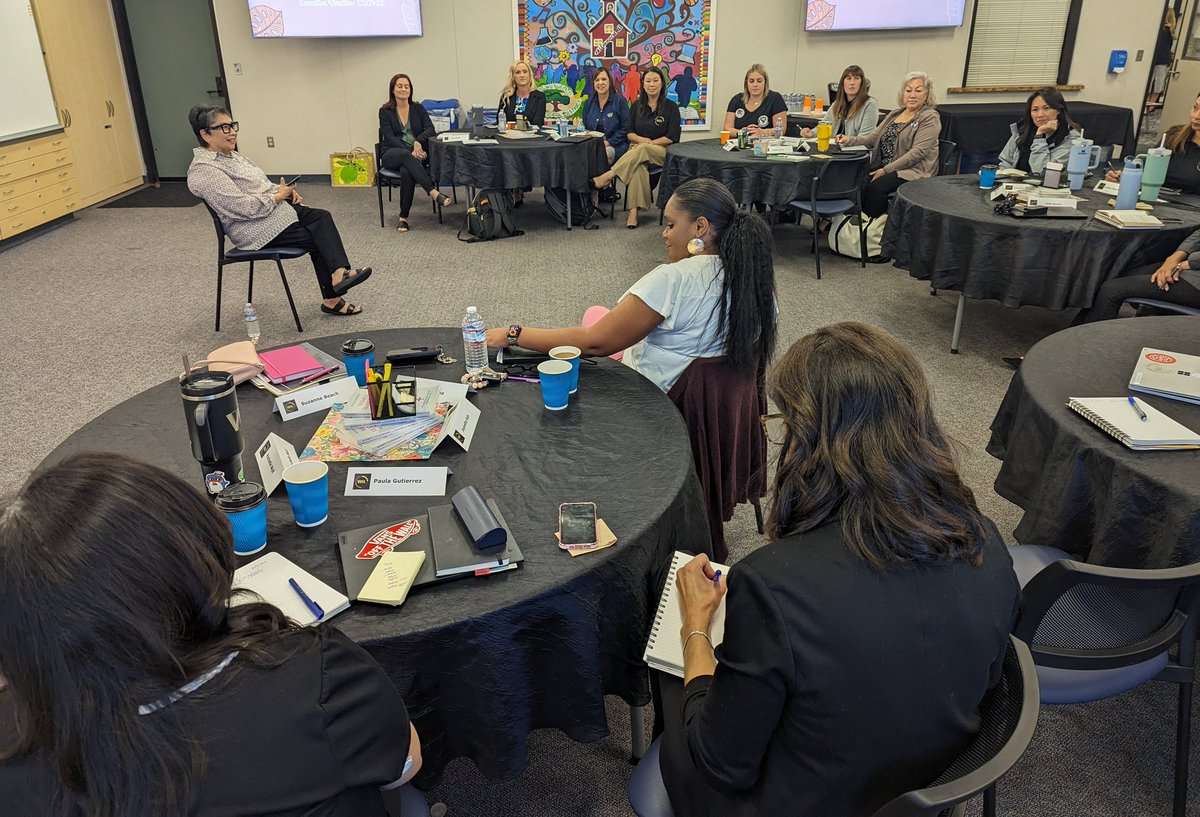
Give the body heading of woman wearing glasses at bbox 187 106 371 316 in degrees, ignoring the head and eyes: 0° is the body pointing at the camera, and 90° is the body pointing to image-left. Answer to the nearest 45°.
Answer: approximately 270°

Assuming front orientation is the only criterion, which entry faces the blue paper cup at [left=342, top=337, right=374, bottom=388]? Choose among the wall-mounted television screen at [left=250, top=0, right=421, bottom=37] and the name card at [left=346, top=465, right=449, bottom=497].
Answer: the wall-mounted television screen

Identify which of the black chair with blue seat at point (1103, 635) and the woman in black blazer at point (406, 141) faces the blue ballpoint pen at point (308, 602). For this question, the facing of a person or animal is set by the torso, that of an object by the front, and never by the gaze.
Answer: the woman in black blazer

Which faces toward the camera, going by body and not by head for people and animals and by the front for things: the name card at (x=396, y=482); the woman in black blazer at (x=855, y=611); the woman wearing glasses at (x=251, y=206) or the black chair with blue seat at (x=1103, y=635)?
the name card

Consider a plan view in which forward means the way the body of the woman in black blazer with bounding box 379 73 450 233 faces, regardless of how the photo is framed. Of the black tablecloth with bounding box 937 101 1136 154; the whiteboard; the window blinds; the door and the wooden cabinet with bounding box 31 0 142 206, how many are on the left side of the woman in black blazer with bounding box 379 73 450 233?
2

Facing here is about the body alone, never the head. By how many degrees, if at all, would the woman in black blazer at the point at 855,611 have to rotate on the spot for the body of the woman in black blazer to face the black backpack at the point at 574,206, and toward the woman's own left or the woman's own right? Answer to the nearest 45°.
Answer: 0° — they already face it

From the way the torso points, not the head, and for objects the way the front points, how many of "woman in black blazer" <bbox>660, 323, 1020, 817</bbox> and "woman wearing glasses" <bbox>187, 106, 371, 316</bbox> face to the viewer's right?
1

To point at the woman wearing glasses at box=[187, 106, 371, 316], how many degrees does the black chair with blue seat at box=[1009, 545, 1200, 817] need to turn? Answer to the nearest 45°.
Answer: approximately 45° to its left

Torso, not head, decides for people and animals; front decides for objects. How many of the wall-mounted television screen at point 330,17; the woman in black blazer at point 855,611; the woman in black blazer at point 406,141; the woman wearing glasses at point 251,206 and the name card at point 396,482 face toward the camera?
3

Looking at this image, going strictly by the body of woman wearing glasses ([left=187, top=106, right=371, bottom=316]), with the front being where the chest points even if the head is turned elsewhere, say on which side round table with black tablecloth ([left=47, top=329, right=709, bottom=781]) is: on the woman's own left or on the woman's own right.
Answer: on the woman's own right

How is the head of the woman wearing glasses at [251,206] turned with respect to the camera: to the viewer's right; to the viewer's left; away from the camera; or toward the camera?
to the viewer's right

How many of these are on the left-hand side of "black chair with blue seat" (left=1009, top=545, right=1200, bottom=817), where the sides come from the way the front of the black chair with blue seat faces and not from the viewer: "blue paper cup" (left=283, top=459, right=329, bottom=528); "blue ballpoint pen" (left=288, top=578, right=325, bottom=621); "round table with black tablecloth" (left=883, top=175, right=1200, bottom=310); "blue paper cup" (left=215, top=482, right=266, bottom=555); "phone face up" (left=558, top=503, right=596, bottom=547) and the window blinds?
4
